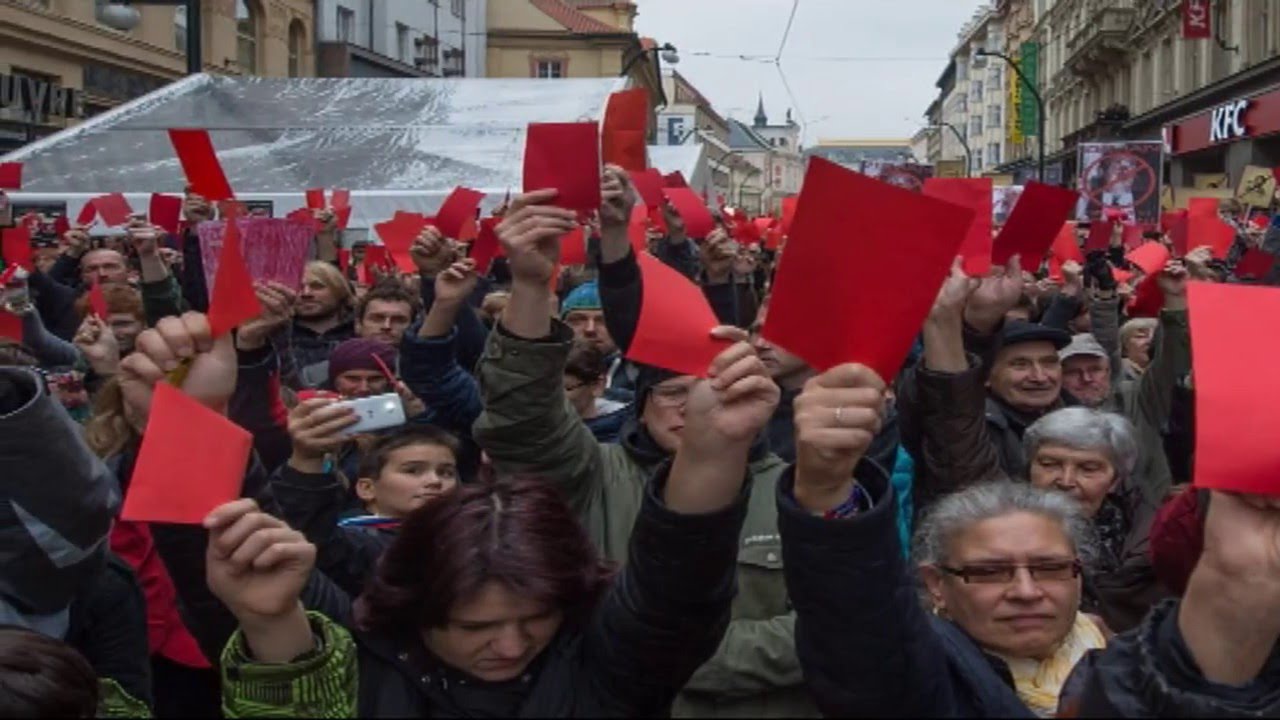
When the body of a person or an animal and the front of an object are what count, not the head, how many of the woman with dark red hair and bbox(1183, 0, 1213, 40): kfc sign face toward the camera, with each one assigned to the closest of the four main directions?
2

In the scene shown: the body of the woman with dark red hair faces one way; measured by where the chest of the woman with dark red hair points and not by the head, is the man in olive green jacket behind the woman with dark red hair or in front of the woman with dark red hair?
behind

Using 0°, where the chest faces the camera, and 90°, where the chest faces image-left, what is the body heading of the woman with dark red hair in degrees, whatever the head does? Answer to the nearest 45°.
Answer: approximately 0°

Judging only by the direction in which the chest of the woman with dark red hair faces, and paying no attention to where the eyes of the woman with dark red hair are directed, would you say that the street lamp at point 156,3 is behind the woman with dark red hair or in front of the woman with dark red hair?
behind
